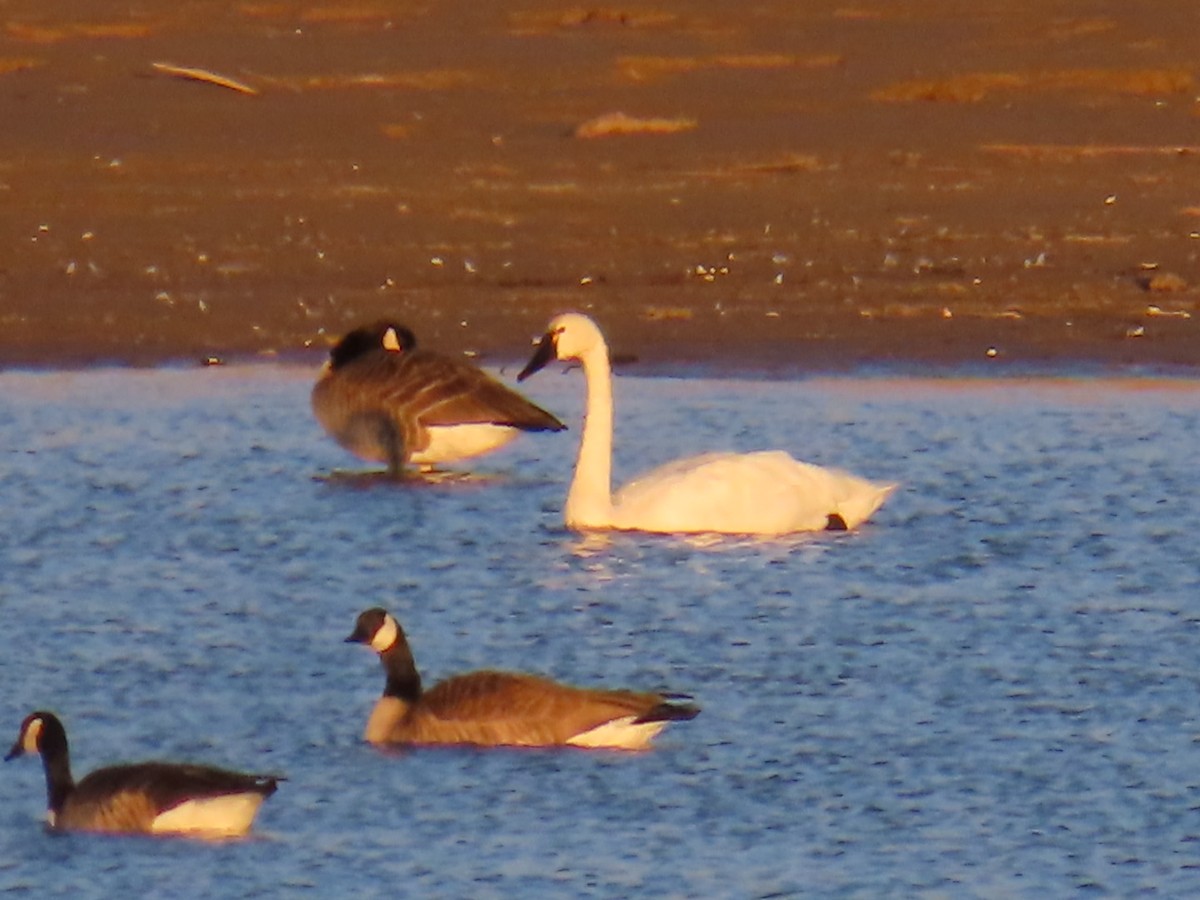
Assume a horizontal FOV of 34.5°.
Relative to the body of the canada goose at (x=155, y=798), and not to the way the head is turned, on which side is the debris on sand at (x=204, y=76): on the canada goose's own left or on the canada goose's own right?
on the canada goose's own right

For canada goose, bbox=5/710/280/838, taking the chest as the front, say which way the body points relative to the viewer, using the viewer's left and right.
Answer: facing to the left of the viewer

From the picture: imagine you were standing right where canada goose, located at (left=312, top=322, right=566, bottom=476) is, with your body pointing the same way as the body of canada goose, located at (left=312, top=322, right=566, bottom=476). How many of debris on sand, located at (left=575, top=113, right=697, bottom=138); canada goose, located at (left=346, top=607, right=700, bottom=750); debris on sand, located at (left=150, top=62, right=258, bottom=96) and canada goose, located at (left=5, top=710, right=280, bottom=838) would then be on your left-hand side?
2

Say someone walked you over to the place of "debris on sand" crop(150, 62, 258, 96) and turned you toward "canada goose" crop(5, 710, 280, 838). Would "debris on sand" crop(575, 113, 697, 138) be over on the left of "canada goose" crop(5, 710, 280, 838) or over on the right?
left

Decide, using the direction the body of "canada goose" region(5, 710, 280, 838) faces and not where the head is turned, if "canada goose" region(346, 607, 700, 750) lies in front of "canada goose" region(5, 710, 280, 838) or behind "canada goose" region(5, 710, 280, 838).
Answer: behind

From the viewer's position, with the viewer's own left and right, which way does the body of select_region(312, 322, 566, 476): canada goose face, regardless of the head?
facing to the left of the viewer

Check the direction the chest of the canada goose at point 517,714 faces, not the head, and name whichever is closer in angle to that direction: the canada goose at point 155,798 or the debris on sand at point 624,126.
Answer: the canada goose

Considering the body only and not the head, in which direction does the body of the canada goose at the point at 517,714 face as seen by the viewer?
to the viewer's left
